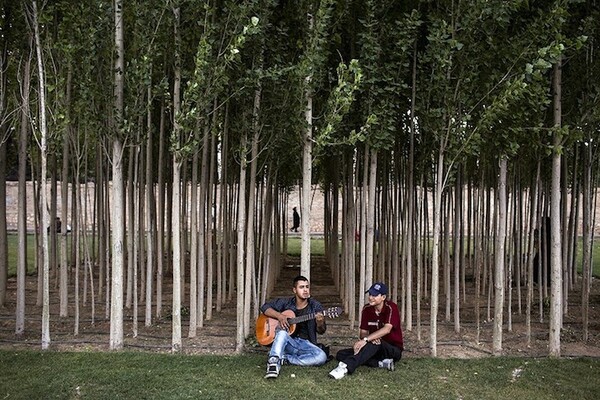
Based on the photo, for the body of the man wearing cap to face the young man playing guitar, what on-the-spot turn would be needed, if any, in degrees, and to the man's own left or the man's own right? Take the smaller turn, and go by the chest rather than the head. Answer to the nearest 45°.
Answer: approximately 45° to the man's own right

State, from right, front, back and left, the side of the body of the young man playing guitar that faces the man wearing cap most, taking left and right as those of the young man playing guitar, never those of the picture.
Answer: left

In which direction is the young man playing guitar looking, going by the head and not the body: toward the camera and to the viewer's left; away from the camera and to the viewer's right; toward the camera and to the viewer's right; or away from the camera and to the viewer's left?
toward the camera and to the viewer's right

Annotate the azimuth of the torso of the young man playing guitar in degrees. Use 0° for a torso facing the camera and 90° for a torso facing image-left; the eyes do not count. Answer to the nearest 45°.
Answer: approximately 0°

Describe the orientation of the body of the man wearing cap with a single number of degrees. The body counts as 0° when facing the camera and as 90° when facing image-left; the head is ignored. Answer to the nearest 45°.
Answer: approximately 45°
